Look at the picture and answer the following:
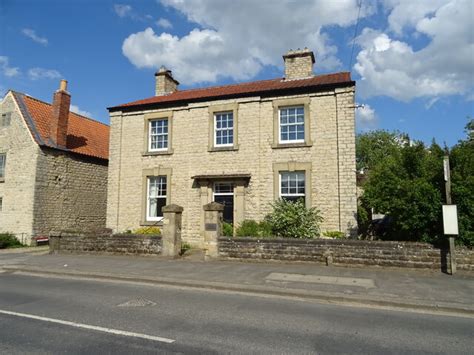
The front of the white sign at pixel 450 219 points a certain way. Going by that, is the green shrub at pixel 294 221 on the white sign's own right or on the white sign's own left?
on the white sign's own right

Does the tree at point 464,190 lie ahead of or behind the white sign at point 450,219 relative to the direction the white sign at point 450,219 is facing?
behind

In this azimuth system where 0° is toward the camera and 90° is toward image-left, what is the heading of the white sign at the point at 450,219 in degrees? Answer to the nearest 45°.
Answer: approximately 0°

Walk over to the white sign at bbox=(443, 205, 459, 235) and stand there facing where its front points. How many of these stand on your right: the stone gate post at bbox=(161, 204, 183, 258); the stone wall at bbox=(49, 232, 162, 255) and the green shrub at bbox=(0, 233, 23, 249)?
3

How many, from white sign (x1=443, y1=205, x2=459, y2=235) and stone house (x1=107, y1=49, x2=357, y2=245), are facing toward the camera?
2
